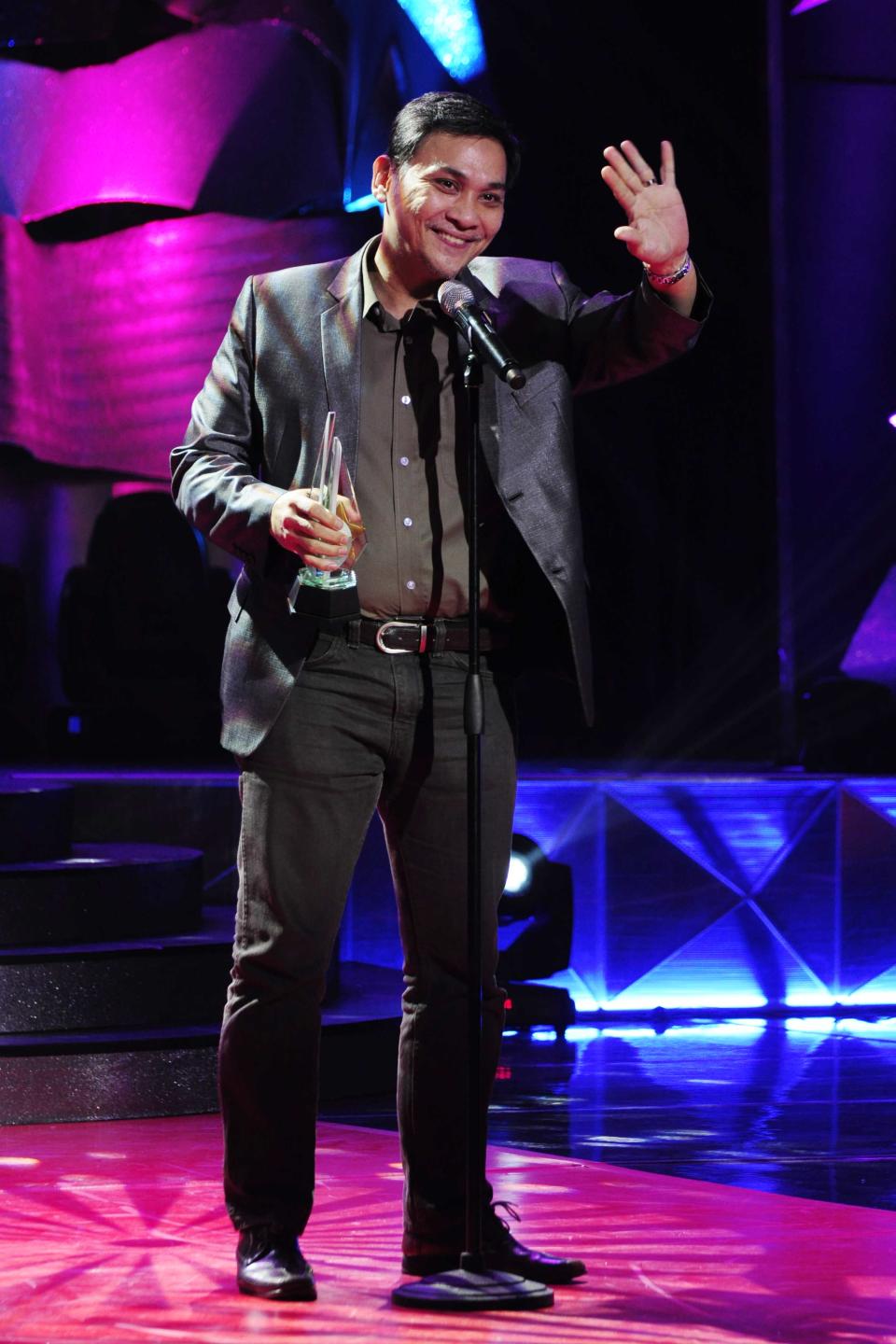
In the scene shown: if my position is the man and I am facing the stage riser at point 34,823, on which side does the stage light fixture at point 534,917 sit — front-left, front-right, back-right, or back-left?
front-right

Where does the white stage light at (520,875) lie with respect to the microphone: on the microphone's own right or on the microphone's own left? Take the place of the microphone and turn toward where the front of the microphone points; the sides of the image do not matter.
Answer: on the microphone's own right

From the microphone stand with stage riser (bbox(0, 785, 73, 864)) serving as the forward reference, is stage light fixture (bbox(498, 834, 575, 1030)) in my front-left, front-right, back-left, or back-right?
front-right

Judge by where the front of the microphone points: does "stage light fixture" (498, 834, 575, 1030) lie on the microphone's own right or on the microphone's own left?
on the microphone's own right

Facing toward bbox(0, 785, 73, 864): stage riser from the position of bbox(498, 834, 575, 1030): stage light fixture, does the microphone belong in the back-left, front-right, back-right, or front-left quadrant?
front-left

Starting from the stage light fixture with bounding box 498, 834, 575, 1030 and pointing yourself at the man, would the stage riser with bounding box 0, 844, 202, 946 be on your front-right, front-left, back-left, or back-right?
front-right

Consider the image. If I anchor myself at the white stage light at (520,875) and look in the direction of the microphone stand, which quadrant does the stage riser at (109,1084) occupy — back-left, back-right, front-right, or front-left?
front-right

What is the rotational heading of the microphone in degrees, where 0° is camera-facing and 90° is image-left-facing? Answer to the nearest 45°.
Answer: approximately 90°
